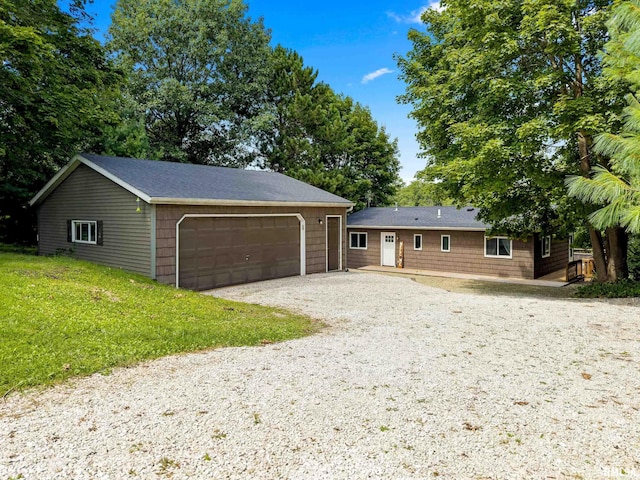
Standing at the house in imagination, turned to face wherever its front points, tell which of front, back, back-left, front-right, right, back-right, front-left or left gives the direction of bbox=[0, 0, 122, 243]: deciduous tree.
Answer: front-right

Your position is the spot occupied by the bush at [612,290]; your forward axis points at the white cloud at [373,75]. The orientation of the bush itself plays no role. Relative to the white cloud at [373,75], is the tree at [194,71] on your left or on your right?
left

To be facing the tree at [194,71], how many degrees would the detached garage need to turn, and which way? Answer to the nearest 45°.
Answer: approximately 135° to its left

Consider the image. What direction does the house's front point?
toward the camera

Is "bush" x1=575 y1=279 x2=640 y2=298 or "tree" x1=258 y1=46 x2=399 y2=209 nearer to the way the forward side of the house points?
the bush

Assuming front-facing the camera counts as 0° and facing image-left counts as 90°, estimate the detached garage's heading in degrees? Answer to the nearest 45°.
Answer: approximately 315°

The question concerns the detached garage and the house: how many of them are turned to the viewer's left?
0
